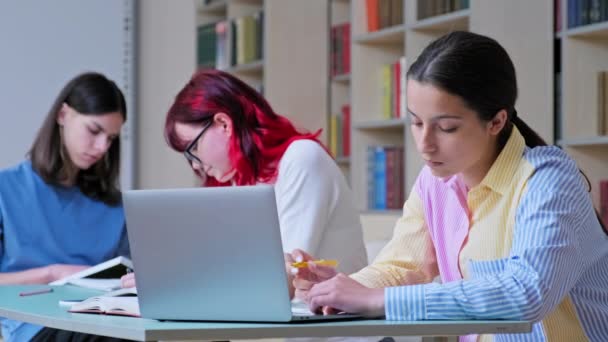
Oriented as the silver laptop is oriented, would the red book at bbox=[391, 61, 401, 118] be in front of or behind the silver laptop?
in front

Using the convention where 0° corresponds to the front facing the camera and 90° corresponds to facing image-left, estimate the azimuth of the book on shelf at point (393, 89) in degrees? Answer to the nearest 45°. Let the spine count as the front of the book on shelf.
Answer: approximately 0°

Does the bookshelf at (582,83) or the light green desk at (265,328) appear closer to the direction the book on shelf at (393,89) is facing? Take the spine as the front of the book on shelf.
the light green desk

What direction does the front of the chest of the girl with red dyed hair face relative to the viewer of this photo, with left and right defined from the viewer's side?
facing to the left of the viewer

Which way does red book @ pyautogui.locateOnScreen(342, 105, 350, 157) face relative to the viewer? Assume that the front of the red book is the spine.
toward the camera

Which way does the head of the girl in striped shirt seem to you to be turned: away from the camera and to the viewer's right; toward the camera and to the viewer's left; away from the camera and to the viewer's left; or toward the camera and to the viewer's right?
toward the camera and to the viewer's left

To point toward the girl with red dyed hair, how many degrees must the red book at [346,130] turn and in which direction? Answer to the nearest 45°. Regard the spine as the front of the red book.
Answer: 0° — it already faces them

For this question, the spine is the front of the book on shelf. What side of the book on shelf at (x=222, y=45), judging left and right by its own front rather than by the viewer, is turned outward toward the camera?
front
